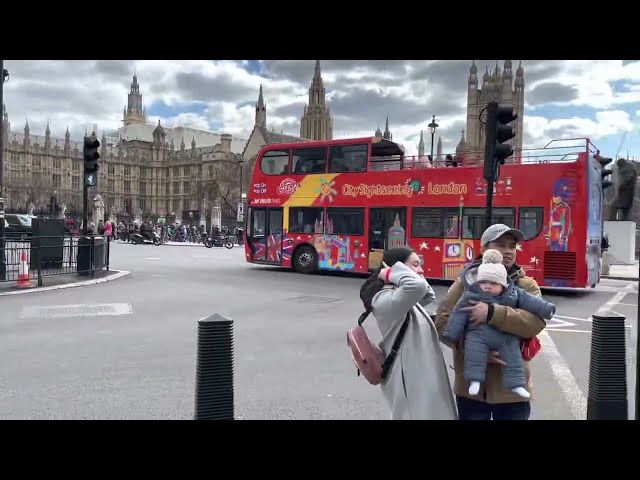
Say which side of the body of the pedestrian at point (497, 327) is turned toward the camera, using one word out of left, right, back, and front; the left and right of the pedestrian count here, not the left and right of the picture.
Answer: front

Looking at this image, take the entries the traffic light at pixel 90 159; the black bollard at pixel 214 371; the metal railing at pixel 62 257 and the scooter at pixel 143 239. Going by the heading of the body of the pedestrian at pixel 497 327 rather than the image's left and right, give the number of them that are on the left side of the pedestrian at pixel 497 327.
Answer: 0

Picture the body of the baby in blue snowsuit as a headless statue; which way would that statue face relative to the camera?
toward the camera

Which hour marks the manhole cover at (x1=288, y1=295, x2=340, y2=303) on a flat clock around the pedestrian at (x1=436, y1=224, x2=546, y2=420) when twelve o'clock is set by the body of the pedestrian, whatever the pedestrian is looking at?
The manhole cover is roughly at 5 o'clock from the pedestrian.

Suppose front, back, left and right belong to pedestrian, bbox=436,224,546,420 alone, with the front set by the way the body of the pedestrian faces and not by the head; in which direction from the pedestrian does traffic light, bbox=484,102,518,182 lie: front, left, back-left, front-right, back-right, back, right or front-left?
back

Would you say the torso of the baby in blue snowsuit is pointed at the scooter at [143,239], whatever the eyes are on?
no

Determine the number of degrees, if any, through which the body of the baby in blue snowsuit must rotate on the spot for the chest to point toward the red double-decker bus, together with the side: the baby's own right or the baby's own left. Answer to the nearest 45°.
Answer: approximately 180°

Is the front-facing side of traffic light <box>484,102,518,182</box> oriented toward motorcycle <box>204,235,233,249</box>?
no
